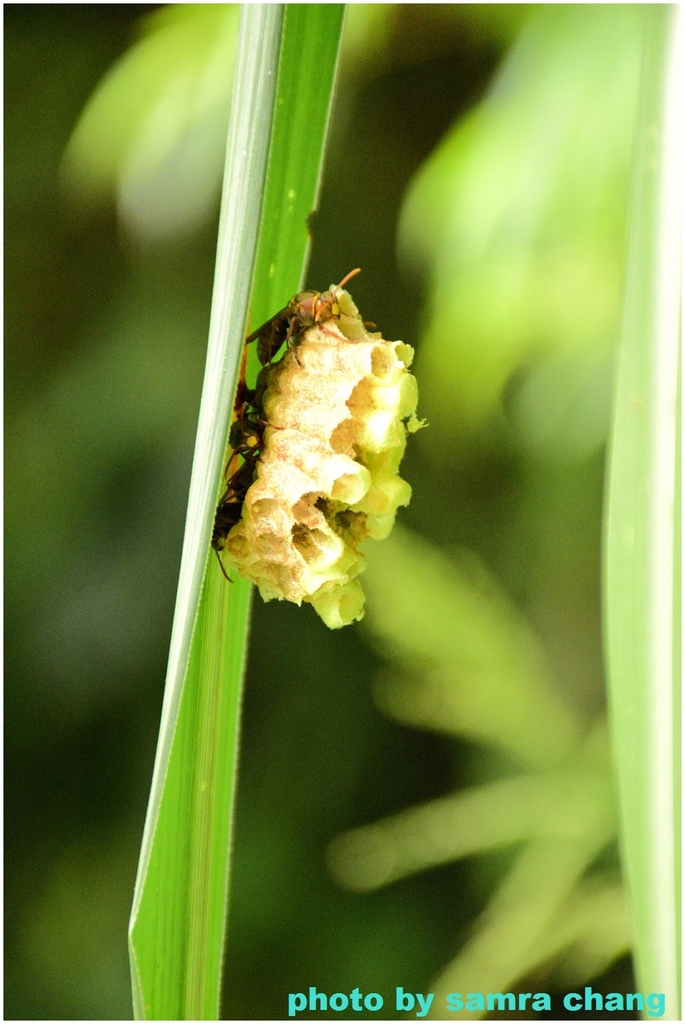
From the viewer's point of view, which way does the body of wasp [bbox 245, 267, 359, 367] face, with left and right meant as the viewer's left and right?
facing to the right of the viewer
